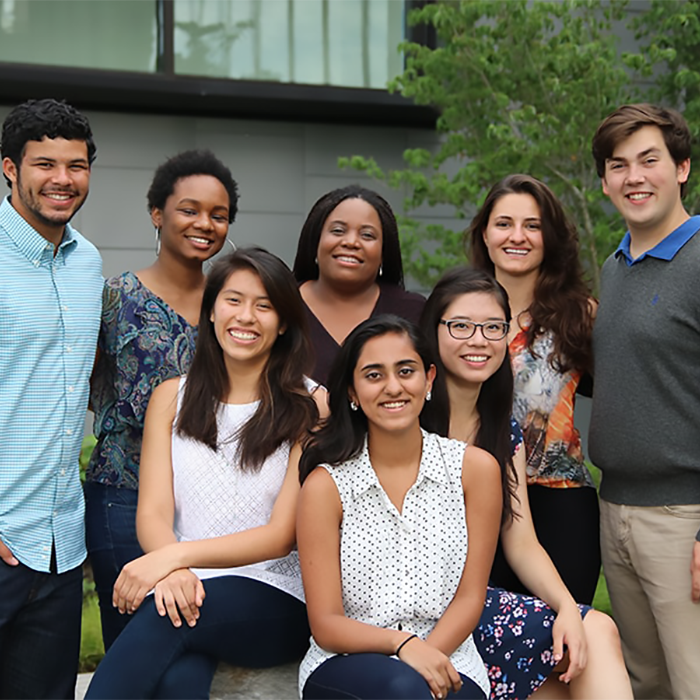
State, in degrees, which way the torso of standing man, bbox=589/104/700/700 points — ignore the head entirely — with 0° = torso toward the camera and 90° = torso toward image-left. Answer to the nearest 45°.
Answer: approximately 45°

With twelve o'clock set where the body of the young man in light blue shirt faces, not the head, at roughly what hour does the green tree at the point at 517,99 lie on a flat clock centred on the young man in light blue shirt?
The green tree is roughly at 9 o'clock from the young man in light blue shirt.

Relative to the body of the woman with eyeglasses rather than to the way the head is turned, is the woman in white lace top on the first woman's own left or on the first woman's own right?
on the first woman's own right

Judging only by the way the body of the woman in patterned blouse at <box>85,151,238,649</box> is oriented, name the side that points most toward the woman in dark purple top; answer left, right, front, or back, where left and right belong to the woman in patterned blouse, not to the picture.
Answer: left

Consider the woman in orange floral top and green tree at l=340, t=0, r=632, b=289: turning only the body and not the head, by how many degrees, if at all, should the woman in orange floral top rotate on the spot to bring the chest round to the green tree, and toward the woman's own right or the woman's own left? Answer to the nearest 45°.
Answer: approximately 135° to the woman's own right

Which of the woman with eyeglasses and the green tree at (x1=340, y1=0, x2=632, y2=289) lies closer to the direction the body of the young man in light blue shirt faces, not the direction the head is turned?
the woman with eyeglasses

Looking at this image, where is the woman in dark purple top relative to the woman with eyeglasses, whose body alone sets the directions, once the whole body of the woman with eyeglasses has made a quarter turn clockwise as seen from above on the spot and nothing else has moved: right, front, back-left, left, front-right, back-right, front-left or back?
right

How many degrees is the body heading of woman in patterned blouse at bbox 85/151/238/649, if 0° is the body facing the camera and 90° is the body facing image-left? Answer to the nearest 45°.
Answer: approximately 315°

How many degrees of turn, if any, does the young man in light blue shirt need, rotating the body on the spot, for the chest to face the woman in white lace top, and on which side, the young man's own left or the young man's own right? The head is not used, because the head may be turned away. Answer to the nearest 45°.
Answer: approximately 45° to the young man's own left
